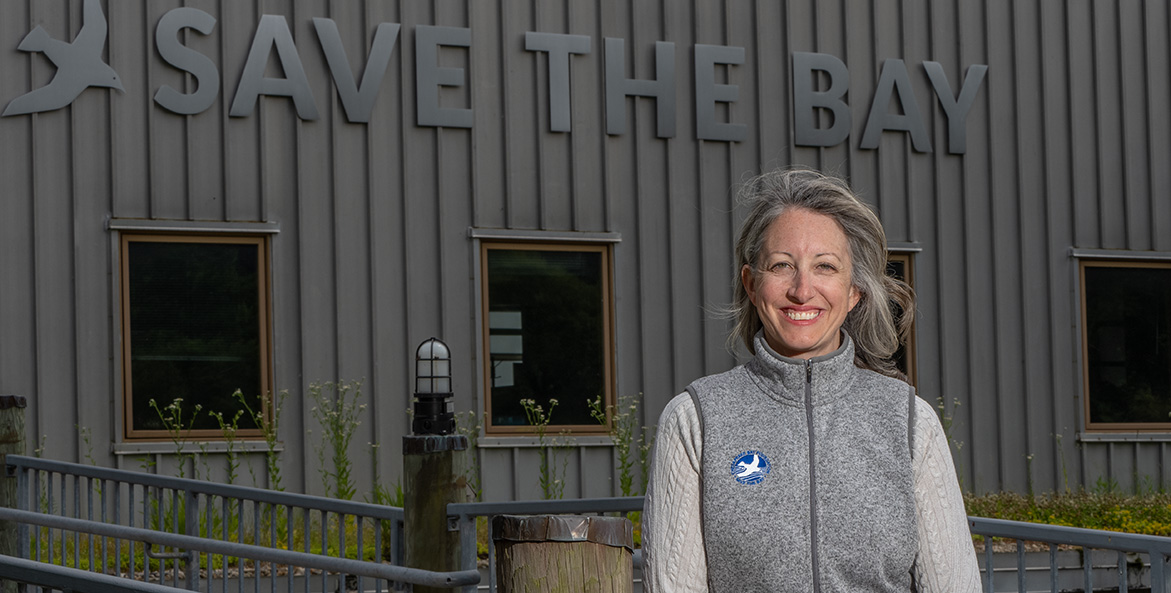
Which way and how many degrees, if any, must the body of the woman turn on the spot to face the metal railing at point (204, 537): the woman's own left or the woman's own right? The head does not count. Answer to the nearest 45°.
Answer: approximately 135° to the woman's own right

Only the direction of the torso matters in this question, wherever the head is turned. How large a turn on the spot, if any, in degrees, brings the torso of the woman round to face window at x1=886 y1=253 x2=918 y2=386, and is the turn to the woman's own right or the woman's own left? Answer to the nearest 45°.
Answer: approximately 180°

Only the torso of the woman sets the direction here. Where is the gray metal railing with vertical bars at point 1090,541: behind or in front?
behind

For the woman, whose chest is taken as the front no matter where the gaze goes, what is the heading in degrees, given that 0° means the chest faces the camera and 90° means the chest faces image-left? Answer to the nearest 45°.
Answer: approximately 0°

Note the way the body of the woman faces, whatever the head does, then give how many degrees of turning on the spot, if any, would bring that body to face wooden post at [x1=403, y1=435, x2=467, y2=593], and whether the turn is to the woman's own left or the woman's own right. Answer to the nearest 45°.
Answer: approximately 135° to the woman's own right

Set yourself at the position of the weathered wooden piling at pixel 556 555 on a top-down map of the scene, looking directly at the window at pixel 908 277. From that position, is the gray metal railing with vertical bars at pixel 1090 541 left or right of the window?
right
